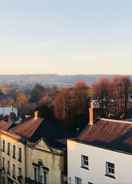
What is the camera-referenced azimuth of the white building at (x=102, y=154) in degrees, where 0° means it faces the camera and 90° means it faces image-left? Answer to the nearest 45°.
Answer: approximately 45°

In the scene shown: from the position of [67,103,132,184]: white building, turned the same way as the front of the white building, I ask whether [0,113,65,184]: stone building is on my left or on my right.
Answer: on my right
